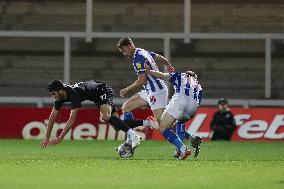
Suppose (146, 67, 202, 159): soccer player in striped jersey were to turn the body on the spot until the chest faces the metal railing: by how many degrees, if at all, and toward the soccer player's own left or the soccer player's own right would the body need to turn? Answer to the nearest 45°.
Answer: approximately 45° to the soccer player's own right

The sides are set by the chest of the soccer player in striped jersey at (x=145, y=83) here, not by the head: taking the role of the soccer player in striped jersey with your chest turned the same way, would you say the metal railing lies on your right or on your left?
on your right

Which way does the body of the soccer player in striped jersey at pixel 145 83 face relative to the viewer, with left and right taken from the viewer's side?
facing to the left of the viewer

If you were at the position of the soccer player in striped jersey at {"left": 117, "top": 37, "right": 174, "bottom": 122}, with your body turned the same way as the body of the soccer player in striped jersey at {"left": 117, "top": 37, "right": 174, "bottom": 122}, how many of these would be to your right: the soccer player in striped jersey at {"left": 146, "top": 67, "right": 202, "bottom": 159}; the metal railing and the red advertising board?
2

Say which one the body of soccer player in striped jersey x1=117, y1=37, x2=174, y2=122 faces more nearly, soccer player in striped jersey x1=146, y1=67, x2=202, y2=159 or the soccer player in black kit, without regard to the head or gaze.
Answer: the soccer player in black kit

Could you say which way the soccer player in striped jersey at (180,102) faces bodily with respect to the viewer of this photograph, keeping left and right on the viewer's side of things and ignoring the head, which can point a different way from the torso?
facing away from the viewer and to the left of the viewer

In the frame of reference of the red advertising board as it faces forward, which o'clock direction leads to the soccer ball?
The soccer ball is roughly at 12 o'clock from the red advertising board.
